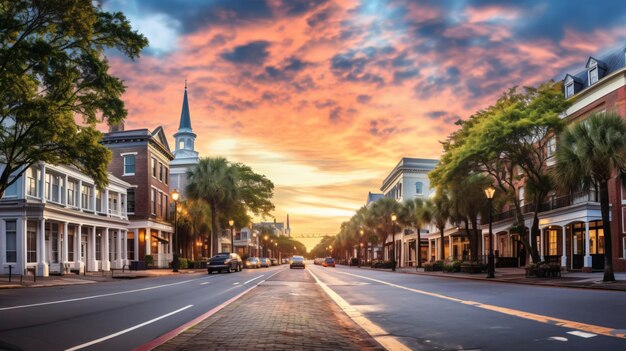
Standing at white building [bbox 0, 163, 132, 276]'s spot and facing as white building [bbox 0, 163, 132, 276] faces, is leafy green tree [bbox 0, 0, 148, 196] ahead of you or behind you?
ahead

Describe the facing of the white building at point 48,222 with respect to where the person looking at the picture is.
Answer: facing the viewer and to the right of the viewer

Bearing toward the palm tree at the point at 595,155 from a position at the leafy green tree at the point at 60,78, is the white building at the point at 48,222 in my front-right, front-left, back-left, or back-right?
back-left

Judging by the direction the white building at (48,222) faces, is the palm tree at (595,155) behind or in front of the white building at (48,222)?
in front
